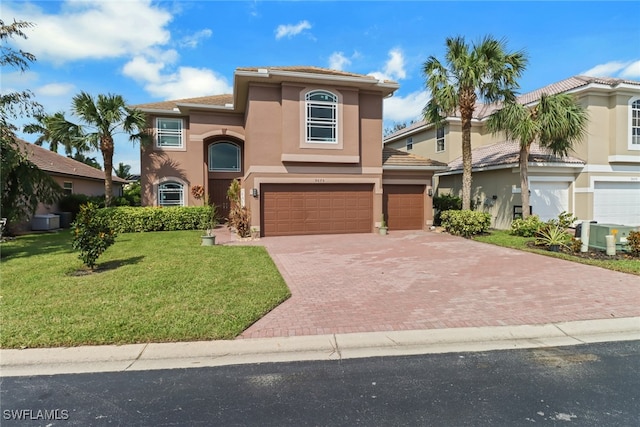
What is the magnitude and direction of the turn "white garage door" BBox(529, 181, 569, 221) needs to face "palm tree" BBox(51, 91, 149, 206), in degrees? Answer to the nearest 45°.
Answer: approximately 45° to its right

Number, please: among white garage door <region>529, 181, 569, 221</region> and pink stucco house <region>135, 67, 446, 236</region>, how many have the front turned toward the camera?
2

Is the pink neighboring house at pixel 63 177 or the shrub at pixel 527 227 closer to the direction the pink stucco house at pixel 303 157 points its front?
the shrub

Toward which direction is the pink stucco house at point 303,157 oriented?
toward the camera

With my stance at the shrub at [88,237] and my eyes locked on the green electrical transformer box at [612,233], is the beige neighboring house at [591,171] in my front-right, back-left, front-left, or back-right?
front-left

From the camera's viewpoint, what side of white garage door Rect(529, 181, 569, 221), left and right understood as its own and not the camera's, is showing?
front

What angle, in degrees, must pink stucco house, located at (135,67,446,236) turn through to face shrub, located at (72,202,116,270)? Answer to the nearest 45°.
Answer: approximately 45° to its right

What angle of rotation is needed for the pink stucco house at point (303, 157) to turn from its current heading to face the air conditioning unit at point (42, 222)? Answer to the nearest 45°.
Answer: approximately 90° to its right

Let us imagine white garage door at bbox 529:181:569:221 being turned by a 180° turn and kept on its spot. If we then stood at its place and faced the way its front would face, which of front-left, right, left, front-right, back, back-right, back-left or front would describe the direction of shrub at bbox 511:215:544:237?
back

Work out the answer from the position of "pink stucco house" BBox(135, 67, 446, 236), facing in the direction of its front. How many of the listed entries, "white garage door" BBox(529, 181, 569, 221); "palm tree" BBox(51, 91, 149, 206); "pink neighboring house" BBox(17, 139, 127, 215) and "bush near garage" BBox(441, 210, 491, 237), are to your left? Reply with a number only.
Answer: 2

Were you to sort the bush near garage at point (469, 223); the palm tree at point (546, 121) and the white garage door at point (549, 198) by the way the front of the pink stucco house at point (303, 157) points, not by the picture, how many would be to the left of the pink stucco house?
3

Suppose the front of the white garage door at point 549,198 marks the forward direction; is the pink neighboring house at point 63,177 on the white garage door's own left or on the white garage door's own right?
on the white garage door's own right

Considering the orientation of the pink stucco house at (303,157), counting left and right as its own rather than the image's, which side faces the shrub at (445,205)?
left

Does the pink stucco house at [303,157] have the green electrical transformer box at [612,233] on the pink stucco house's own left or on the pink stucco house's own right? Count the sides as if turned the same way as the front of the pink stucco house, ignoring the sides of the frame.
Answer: on the pink stucco house's own left

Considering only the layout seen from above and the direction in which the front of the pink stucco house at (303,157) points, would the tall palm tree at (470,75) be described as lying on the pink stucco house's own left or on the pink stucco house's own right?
on the pink stucco house's own left
